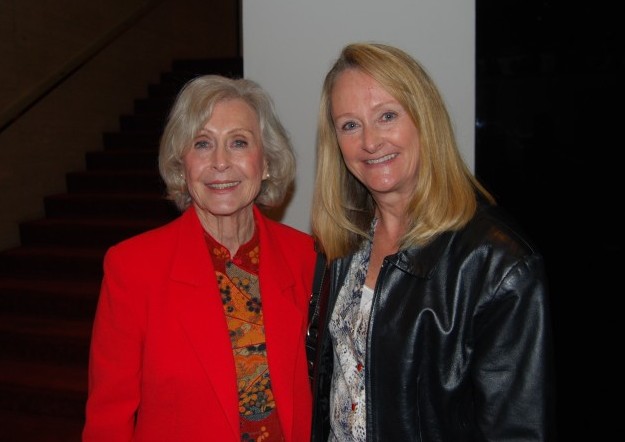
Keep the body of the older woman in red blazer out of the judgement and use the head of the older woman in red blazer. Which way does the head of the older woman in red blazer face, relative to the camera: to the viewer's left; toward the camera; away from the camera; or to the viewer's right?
toward the camera

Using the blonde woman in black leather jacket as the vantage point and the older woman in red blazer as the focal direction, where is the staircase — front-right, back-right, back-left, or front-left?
front-right

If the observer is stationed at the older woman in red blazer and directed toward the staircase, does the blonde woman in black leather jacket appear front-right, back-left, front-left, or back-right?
back-right

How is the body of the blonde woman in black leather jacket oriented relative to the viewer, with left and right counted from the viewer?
facing the viewer and to the left of the viewer

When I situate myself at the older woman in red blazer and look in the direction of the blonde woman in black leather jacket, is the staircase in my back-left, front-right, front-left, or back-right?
back-left

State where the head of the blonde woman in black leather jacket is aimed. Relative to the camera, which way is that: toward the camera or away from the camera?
toward the camera

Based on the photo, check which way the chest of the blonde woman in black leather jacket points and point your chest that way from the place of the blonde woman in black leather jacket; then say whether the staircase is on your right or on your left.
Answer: on your right
